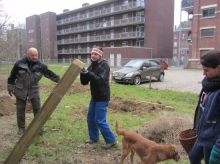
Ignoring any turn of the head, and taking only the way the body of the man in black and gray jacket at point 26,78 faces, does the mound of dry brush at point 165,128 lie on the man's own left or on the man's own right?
on the man's own left

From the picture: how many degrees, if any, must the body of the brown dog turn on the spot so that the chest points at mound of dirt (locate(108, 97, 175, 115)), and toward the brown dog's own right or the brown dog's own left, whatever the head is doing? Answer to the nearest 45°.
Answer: approximately 90° to the brown dog's own left

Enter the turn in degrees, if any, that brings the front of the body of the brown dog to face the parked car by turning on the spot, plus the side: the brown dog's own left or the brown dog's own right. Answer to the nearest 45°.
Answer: approximately 90° to the brown dog's own left

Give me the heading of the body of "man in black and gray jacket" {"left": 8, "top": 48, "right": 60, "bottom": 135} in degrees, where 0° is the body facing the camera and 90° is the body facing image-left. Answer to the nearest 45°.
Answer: approximately 0°

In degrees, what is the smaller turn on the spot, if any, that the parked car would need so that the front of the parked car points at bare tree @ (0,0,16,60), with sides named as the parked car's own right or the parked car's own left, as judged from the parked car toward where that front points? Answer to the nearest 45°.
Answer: approximately 90° to the parked car's own right

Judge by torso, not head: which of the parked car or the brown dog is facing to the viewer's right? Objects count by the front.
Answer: the brown dog

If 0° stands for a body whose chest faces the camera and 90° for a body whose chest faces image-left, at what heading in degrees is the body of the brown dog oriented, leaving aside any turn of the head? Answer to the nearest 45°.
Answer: approximately 270°
